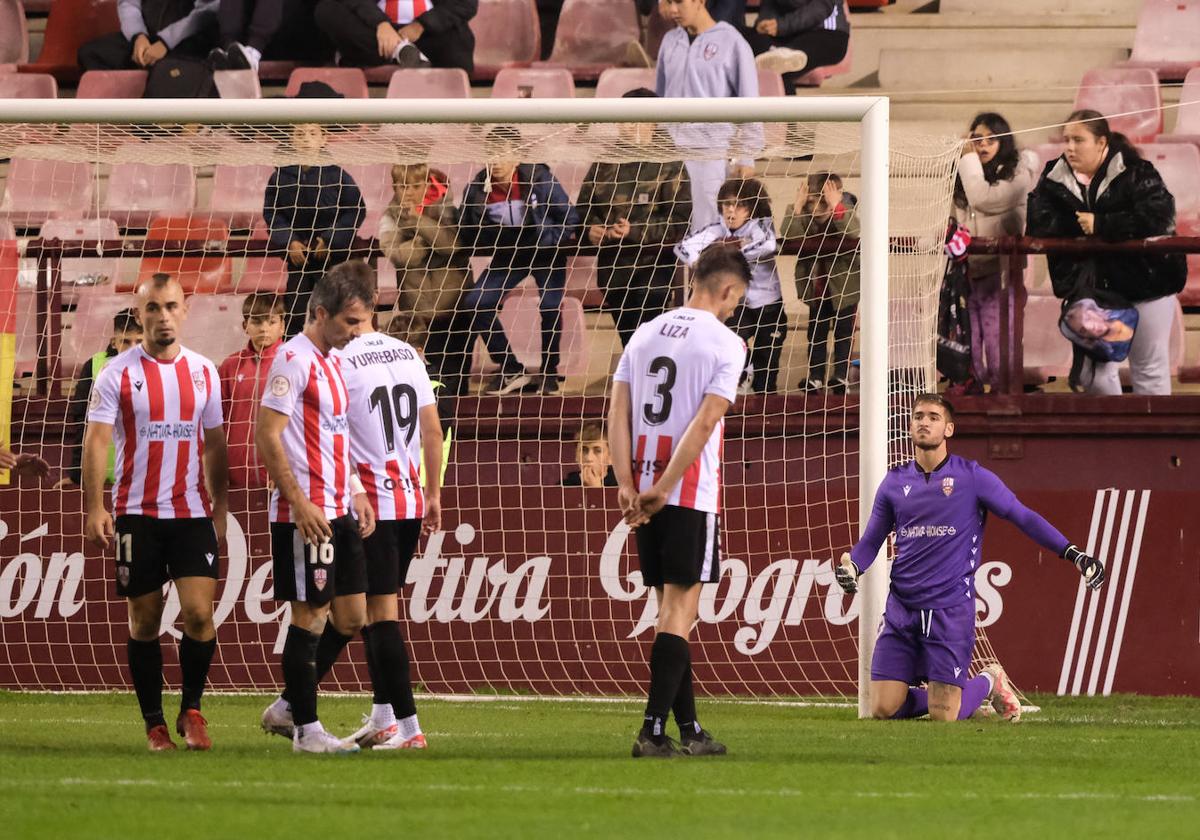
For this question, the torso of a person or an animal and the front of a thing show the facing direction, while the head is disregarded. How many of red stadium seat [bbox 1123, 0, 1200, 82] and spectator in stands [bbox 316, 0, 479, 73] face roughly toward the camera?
2

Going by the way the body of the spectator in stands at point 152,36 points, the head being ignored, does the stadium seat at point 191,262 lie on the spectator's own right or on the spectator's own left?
on the spectator's own left

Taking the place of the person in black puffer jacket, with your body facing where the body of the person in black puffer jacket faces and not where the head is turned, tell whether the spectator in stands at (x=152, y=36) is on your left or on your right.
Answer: on your right

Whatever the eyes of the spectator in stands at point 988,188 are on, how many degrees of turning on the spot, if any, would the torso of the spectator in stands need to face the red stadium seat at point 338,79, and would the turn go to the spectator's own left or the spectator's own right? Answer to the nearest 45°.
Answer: approximately 45° to the spectator's own right

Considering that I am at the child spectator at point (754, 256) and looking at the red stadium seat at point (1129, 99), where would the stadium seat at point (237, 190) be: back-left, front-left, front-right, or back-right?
back-left

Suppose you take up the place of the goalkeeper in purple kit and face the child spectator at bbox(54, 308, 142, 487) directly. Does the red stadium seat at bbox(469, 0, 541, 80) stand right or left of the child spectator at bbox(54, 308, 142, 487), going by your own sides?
right

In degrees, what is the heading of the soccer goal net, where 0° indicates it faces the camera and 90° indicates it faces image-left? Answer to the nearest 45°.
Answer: approximately 0°
